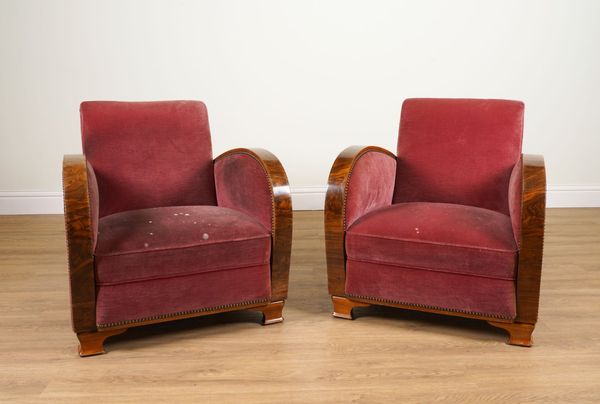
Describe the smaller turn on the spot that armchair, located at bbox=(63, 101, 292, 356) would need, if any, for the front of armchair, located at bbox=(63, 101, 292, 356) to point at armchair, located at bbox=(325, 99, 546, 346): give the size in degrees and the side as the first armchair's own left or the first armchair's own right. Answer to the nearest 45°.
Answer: approximately 45° to the first armchair's own left

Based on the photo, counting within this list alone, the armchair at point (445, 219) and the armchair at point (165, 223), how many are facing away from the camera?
0

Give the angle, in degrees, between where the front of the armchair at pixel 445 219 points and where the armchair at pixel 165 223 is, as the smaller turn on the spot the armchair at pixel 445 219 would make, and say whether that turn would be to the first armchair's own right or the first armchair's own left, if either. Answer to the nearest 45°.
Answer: approximately 45° to the first armchair's own right

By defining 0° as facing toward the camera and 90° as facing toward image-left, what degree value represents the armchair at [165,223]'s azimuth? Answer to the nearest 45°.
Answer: approximately 315°
